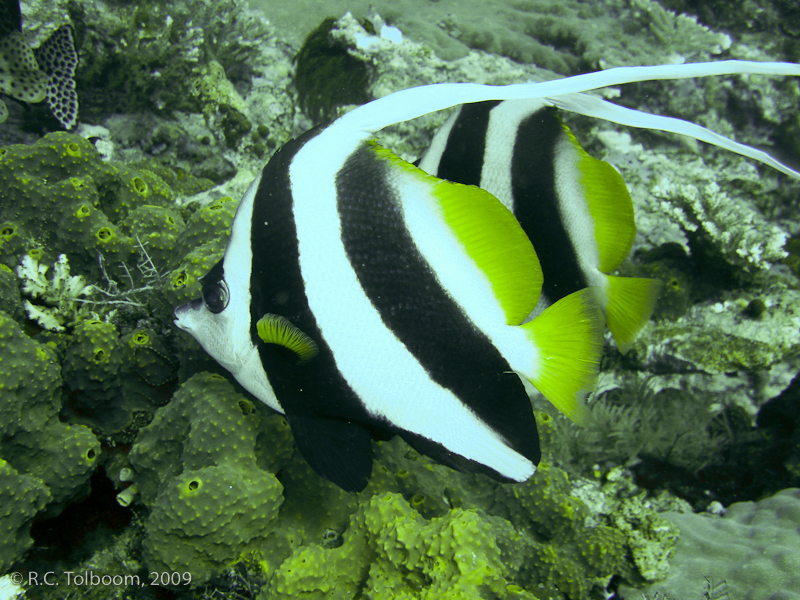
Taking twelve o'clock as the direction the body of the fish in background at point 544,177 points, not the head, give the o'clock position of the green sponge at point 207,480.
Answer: The green sponge is roughly at 10 o'clock from the fish in background.

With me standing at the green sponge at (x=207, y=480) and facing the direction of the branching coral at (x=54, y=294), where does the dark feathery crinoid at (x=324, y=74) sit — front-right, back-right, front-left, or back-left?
front-right

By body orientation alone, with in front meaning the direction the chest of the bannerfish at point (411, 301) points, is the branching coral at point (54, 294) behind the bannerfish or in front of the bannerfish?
in front

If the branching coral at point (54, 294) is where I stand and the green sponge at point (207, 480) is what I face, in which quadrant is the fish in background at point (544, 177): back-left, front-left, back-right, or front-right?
front-left

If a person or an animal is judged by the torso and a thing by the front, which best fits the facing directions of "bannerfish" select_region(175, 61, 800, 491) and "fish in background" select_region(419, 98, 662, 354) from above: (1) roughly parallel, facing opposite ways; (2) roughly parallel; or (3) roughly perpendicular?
roughly parallel

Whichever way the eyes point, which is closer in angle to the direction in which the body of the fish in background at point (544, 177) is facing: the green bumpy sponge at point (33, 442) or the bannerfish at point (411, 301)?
the green bumpy sponge

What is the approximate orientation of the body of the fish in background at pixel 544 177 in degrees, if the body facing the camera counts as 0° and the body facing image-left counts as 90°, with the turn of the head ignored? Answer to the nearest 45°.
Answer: approximately 90°

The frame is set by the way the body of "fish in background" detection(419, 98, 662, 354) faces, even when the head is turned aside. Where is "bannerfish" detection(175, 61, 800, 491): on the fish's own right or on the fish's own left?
on the fish's own left

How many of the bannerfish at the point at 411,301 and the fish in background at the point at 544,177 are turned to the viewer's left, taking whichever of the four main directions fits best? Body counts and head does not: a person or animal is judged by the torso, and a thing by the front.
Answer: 2

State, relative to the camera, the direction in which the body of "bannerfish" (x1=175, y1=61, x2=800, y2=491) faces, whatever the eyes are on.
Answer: to the viewer's left

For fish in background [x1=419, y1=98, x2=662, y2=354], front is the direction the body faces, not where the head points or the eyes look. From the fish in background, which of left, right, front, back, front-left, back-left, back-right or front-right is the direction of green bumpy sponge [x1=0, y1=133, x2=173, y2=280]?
front
